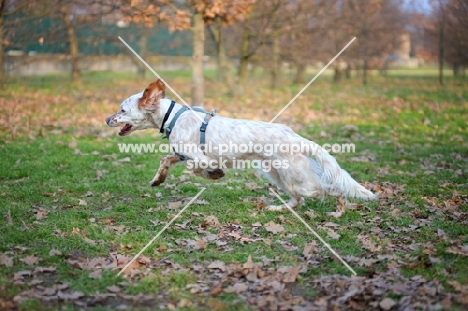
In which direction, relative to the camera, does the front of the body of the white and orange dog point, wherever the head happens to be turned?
to the viewer's left

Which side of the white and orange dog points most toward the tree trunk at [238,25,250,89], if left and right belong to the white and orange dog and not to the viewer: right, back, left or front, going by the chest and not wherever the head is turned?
right

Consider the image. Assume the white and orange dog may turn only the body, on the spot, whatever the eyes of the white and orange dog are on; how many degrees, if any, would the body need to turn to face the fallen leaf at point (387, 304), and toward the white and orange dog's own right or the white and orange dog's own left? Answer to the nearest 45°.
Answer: approximately 90° to the white and orange dog's own left

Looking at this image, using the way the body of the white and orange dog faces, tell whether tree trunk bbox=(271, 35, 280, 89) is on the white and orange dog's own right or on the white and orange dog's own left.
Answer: on the white and orange dog's own right

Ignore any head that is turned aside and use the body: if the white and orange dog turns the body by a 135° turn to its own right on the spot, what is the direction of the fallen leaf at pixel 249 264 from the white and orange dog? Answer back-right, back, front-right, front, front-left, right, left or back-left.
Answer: back-right

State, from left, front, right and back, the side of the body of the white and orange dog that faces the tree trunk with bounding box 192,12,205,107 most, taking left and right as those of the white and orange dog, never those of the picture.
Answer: right

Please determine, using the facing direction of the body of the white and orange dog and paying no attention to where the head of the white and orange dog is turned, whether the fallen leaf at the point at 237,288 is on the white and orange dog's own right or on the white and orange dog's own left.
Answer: on the white and orange dog's own left

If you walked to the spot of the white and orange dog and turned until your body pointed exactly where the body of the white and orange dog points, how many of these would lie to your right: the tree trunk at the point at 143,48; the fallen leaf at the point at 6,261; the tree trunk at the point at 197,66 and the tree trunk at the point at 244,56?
3

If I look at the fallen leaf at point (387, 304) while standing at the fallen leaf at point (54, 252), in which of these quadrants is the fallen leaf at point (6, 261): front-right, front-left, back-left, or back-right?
back-right
